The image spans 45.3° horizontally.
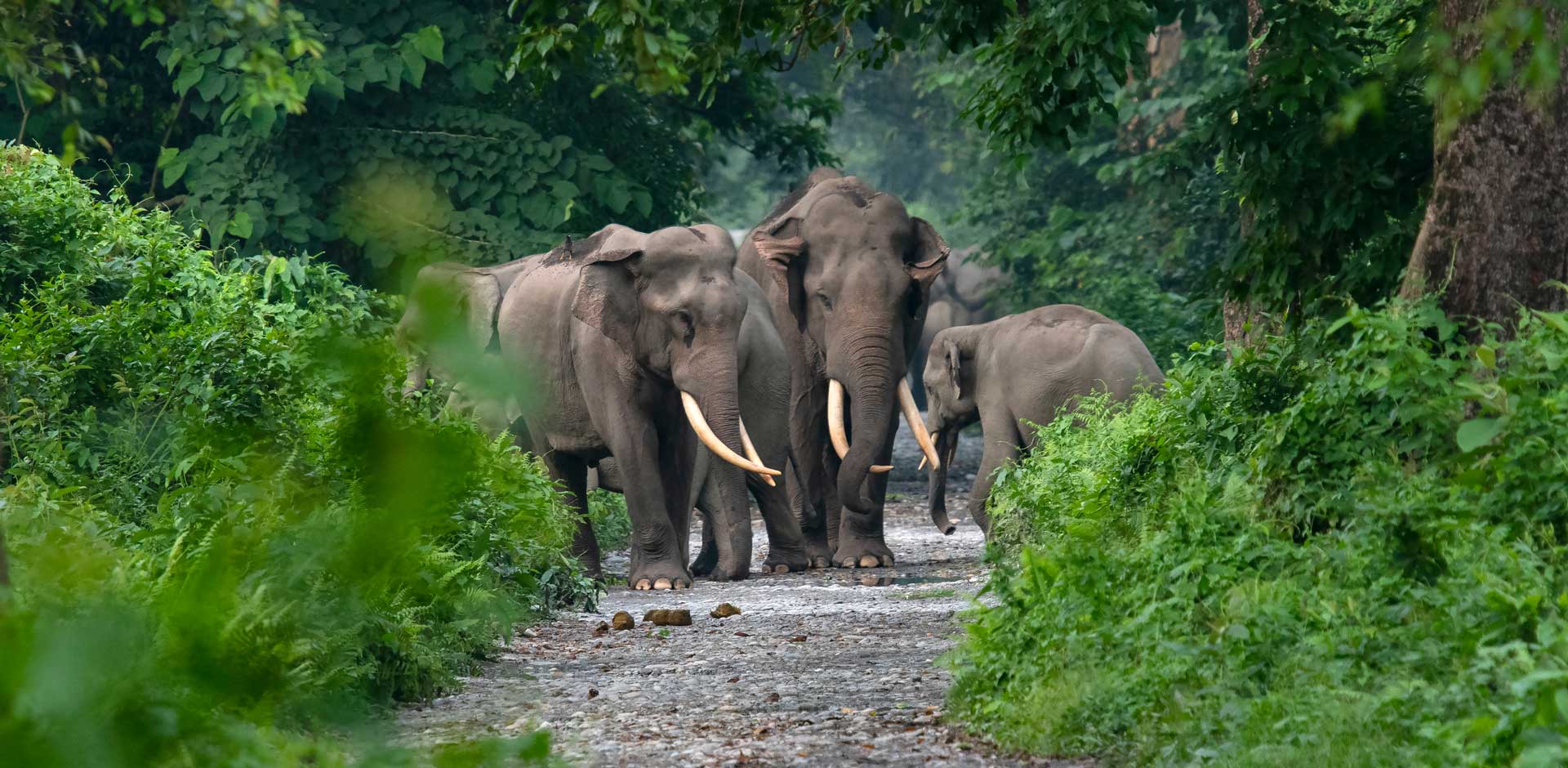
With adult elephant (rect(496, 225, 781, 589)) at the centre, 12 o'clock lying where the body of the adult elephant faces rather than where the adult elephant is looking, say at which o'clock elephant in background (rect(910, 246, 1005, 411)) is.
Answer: The elephant in background is roughly at 8 o'clock from the adult elephant.

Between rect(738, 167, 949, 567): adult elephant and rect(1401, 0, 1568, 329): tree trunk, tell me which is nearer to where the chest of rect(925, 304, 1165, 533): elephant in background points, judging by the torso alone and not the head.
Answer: the adult elephant

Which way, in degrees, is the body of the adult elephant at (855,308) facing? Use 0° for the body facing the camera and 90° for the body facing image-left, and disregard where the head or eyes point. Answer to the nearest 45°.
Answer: approximately 0°

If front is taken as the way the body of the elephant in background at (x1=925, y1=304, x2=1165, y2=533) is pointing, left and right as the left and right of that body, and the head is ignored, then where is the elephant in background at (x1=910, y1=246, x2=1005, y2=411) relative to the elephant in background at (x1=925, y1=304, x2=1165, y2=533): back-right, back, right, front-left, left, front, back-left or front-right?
right

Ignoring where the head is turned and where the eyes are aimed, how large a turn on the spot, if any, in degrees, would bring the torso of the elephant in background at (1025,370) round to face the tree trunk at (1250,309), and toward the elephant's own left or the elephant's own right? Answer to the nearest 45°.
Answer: approximately 135° to the elephant's own left

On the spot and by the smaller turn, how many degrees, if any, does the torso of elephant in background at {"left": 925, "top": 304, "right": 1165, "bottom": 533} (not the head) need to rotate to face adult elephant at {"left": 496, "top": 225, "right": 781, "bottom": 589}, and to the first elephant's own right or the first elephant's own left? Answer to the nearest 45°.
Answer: approximately 45° to the first elephant's own left

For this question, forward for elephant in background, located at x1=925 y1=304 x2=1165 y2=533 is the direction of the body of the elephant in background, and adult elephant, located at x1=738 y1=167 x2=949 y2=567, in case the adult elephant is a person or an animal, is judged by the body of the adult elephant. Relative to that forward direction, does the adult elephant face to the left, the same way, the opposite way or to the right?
to the left

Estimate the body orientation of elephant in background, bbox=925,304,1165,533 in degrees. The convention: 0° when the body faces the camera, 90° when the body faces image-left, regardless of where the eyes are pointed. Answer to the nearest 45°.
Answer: approximately 90°

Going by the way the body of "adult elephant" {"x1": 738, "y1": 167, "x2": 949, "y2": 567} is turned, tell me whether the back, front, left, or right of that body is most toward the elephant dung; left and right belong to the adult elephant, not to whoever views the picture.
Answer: front

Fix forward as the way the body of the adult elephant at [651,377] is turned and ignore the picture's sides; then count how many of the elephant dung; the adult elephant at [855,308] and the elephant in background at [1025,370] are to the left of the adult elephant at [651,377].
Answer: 2

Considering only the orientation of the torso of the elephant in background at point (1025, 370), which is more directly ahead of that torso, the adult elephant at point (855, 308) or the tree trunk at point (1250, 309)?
the adult elephant

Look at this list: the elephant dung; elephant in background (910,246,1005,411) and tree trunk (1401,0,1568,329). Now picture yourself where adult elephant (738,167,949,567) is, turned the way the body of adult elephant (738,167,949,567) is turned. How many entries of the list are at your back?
1
